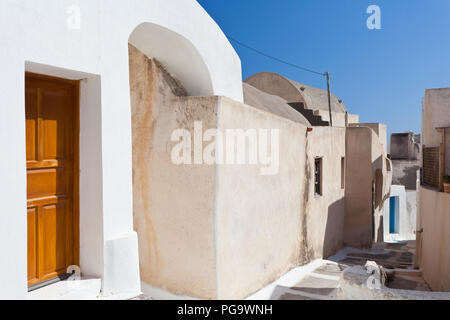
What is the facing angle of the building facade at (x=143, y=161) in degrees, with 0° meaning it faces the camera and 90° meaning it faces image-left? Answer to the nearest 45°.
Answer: approximately 315°

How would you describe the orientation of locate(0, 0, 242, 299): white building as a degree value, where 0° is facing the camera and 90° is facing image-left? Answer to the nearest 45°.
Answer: approximately 315°

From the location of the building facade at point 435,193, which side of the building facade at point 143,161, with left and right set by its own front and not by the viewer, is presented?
left

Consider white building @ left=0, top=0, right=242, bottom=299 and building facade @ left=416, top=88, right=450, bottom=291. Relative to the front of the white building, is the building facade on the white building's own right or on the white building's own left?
on the white building's own left
